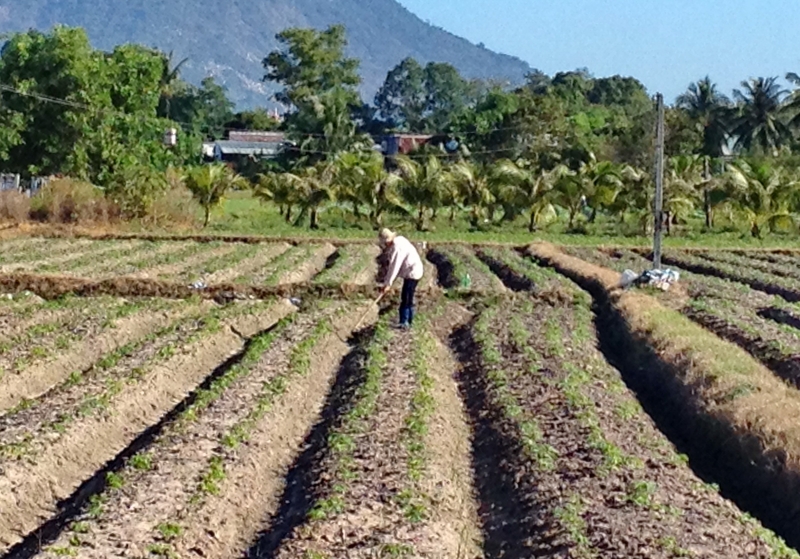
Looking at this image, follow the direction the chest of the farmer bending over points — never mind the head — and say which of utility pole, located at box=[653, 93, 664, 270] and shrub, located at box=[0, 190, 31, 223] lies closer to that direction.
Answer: the shrub

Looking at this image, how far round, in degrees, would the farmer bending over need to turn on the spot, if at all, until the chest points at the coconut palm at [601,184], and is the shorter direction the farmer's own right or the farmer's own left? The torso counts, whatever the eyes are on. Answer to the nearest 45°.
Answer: approximately 90° to the farmer's own right

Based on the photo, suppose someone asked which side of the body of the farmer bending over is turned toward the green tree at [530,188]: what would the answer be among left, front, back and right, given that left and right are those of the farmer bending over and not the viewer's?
right

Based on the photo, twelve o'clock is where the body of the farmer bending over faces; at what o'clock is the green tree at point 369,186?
The green tree is roughly at 3 o'clock from the farmer bending over.

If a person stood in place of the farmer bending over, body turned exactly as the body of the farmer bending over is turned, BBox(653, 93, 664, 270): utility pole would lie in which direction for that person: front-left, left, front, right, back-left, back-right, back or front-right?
back-right

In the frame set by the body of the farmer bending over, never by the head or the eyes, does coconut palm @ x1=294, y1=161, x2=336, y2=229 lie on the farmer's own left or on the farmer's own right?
on the farmer's own right

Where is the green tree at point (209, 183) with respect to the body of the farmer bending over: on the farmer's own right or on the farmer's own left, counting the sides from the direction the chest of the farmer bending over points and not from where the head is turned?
on the farmer's own right

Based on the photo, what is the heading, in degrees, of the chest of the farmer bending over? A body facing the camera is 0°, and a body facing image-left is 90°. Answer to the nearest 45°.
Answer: approximately 90°

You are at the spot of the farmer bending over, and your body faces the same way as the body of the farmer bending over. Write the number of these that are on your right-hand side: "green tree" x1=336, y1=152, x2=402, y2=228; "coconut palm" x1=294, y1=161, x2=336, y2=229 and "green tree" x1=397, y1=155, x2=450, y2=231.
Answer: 3

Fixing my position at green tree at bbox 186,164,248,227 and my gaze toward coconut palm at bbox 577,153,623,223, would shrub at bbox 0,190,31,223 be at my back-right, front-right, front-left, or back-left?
back-left

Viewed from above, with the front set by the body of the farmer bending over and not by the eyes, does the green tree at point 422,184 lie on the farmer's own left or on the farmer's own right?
on the farmer's own right

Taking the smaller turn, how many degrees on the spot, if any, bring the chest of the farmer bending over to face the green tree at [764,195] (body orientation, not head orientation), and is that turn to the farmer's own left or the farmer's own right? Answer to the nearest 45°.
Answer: approximately 135° to the farmer's own right
